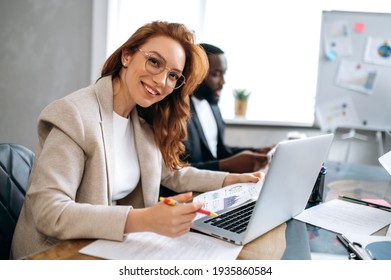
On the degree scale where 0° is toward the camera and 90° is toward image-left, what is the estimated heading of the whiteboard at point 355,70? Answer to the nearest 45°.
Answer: approximately 0°

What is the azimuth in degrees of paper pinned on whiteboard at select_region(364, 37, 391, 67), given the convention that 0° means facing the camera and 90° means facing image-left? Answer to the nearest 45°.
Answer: approximately 0°

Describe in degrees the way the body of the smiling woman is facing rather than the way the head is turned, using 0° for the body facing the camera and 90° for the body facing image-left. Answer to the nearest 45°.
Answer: approximately 315°

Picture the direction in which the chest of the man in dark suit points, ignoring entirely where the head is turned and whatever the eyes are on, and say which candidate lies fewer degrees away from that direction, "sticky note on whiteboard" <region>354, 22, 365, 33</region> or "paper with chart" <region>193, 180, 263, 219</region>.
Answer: the paper with chart

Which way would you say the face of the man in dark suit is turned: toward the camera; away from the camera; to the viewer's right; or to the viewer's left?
to the viewer's right

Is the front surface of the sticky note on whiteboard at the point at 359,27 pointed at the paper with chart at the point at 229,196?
yes

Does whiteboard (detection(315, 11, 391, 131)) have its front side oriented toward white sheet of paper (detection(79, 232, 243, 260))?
yes
